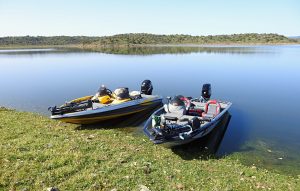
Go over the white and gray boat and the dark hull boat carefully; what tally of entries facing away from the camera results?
0

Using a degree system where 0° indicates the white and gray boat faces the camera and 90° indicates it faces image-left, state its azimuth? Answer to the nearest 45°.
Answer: approximately 45°

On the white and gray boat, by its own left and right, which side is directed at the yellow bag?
right

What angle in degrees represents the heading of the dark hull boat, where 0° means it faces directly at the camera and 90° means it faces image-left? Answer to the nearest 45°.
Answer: approximately 45°

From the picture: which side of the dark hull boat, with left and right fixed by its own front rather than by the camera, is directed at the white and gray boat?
left
